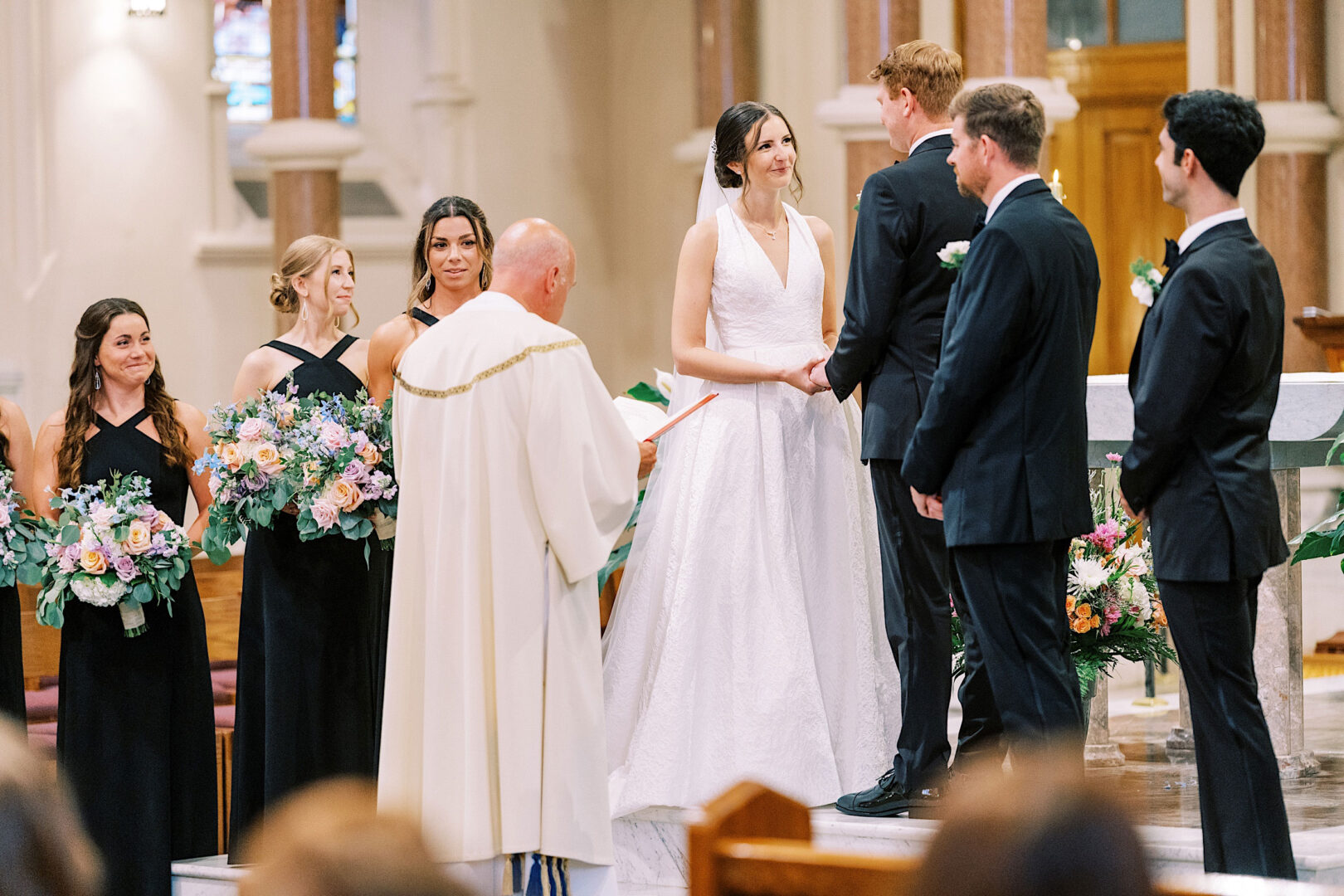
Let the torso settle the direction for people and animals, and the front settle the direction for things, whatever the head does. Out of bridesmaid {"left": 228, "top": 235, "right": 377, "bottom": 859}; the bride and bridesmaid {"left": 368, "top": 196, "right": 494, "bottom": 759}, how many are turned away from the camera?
0

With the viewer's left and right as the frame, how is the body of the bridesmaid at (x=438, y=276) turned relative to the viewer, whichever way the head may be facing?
facing the viewer and to the right of the viewer

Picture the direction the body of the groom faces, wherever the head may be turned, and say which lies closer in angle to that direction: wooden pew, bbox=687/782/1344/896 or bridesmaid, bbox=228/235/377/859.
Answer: the bridesmaid

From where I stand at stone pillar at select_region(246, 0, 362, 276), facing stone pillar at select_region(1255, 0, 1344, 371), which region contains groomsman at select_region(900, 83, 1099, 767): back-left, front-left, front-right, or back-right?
front-right

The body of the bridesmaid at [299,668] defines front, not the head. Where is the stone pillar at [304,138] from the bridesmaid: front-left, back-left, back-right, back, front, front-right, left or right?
back-left

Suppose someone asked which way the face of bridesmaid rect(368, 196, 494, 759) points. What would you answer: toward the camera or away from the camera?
toward the camera

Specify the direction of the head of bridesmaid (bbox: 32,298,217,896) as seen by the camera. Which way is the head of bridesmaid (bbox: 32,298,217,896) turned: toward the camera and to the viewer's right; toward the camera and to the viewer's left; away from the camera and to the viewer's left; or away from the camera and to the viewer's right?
toward the camera and to the viewer's right

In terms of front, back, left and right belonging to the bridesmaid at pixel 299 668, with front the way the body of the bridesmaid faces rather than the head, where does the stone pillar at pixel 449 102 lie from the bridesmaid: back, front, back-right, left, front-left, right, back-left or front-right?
back-left

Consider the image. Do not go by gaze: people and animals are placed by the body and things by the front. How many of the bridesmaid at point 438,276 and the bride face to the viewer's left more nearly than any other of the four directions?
0

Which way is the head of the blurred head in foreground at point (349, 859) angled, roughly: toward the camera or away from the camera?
away from the camera

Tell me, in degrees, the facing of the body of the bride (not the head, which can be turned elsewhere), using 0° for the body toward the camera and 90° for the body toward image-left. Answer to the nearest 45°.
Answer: approximately 315°

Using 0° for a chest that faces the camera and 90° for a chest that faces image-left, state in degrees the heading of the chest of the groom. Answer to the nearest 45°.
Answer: approximately 135°

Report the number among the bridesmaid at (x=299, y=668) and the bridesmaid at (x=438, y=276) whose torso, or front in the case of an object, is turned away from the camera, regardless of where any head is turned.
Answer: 0

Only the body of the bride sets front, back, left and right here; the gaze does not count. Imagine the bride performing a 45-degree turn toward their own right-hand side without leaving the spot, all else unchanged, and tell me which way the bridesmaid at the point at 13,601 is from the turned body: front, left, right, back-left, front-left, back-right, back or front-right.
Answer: right

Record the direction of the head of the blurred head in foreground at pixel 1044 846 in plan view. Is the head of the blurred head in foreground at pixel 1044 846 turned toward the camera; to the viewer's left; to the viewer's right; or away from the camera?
away from the camera
